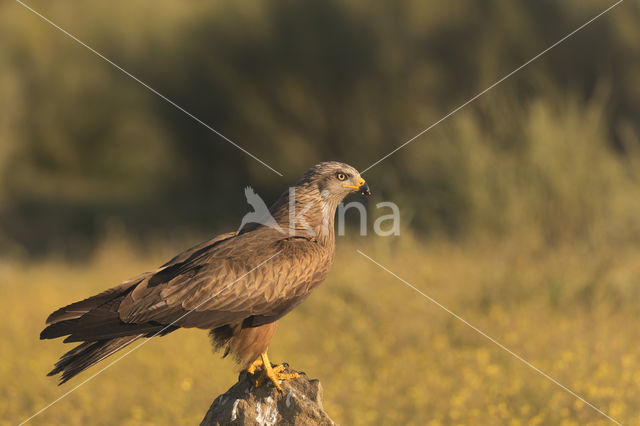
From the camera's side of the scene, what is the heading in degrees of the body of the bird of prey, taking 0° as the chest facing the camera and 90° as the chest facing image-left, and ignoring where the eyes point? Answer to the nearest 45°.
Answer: approximately 270°
